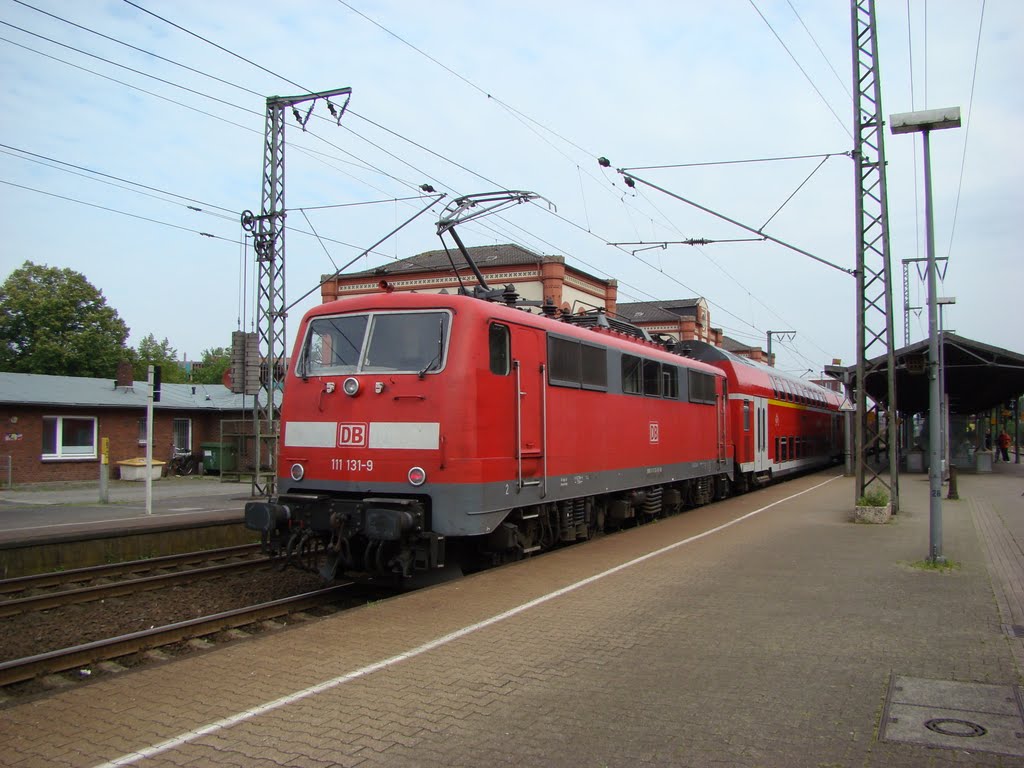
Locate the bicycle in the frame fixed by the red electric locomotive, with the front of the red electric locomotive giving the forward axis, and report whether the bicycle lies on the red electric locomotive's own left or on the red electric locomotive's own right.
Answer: on the red electric locomotive's own right

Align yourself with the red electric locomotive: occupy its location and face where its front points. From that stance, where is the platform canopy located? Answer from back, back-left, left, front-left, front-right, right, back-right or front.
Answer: back

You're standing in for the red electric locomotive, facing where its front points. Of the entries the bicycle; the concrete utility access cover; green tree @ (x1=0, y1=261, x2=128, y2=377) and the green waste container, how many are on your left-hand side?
1

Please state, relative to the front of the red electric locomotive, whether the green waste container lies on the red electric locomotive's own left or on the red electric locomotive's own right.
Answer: on the red electric locomotive's own right

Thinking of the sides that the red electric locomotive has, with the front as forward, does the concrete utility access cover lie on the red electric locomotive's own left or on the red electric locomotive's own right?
on the red electric locomotive's own left
